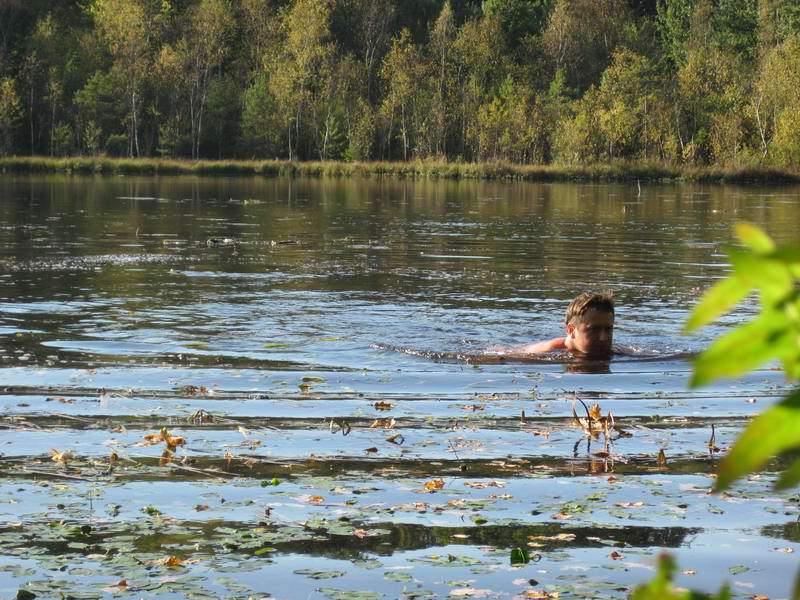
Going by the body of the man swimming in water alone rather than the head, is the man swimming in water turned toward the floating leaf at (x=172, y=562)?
no

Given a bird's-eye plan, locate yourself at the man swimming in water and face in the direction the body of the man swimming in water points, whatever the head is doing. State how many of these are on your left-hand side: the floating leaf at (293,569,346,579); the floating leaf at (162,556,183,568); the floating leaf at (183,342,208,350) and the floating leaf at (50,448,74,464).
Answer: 0

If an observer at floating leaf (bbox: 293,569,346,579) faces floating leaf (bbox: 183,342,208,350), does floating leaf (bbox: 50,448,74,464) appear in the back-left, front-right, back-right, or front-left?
front-left

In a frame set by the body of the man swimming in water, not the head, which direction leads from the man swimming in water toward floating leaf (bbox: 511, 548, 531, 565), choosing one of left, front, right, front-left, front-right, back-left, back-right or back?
front-right

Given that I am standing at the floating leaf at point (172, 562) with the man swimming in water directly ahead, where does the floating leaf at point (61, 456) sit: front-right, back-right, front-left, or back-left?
front-left

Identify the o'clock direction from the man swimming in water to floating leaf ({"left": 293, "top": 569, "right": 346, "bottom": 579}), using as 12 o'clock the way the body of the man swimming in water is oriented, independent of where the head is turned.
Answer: The floating leaf is roughly at 2 o'clock from the man swimming in water.

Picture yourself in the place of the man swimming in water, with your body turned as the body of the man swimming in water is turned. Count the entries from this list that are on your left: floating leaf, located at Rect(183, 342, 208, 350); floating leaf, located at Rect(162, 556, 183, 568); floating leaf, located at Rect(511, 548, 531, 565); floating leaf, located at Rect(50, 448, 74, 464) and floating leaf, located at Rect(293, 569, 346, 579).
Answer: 0

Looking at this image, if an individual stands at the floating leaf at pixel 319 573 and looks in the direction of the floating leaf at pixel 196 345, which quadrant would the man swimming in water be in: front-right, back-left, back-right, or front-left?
front-right

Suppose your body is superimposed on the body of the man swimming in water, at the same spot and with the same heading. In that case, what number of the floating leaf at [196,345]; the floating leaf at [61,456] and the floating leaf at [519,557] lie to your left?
0

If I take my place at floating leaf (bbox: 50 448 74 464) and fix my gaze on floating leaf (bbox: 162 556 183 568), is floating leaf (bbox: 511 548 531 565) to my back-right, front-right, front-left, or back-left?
front-left

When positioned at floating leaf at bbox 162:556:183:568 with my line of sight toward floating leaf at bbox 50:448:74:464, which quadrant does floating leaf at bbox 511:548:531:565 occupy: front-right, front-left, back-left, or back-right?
back-right

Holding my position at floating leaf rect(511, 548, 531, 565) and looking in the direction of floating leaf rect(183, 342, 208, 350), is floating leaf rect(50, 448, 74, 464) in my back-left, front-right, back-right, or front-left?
front-left

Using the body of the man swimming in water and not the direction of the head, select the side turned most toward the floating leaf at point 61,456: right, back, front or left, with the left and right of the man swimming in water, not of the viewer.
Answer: right

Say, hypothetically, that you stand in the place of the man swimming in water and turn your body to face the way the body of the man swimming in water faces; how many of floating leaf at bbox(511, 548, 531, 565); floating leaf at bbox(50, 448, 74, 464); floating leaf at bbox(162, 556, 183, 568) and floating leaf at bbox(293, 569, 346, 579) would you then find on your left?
0

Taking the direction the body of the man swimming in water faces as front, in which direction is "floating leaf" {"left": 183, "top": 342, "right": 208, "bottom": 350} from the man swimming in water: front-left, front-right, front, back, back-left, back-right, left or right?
back-right
